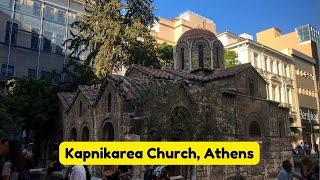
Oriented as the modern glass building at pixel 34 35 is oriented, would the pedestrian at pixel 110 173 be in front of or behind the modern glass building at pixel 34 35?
in front

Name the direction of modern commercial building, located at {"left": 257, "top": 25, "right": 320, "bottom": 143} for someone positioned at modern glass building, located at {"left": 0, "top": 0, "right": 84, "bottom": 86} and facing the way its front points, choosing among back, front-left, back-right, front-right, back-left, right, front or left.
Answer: front-left

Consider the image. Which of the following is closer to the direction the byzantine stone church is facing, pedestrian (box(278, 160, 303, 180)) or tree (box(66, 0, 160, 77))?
the pedestrian

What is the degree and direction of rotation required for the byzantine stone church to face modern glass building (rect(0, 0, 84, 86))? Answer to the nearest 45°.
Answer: approximately 90° to its right

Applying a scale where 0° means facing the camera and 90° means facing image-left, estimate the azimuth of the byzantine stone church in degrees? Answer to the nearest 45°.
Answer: approximately 45°

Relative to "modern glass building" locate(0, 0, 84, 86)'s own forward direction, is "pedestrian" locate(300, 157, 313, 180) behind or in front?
in front

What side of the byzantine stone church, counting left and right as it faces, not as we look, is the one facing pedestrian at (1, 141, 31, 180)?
front

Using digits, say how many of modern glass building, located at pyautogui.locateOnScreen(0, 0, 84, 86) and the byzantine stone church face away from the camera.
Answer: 0

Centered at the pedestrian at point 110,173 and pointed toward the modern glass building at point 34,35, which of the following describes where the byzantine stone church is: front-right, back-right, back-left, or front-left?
front-right

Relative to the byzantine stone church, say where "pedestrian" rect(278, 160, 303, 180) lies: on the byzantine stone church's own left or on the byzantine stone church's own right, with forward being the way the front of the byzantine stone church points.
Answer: on the byzantine stone church's own left
